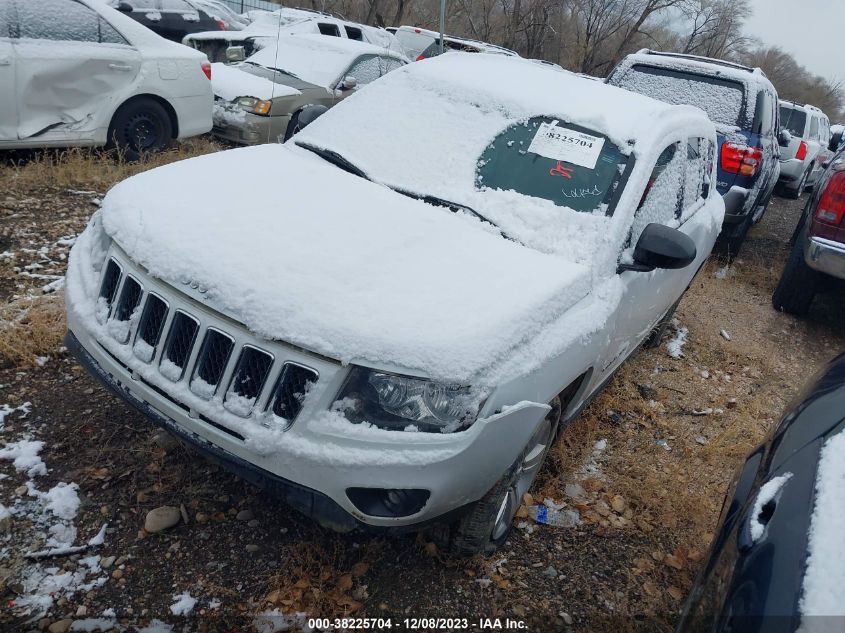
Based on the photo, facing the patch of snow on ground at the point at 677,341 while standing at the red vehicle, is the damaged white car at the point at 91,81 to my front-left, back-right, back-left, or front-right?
front-right

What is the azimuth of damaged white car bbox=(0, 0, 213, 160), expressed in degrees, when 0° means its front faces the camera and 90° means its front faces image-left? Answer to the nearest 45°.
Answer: approximately 90°

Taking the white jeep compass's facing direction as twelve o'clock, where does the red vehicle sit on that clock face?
The red vehicle is roughly at 6 o'clock from the white jeep compass.

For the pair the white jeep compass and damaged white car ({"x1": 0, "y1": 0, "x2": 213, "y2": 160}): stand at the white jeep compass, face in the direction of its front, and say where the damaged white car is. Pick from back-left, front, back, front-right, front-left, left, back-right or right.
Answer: right

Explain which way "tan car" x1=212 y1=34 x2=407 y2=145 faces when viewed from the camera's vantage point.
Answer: facing the viewer and to the left of the viewer

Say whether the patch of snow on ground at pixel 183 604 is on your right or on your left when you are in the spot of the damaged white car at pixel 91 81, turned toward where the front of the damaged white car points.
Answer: on your left

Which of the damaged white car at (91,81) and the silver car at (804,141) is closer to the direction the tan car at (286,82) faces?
the damaged white car

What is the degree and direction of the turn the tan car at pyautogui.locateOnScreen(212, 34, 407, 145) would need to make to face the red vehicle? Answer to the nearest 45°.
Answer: approximately 90° to its left

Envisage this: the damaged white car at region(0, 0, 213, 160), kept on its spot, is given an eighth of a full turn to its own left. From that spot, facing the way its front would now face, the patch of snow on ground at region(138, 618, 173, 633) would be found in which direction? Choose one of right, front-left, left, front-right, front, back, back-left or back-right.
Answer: front-left

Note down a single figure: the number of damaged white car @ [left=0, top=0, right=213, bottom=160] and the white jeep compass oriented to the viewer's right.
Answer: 0

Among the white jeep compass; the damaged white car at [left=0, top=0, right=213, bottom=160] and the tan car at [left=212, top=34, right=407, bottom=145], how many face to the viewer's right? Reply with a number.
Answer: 0

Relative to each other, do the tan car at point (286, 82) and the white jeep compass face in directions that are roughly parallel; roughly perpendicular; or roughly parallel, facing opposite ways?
roughly parallel
